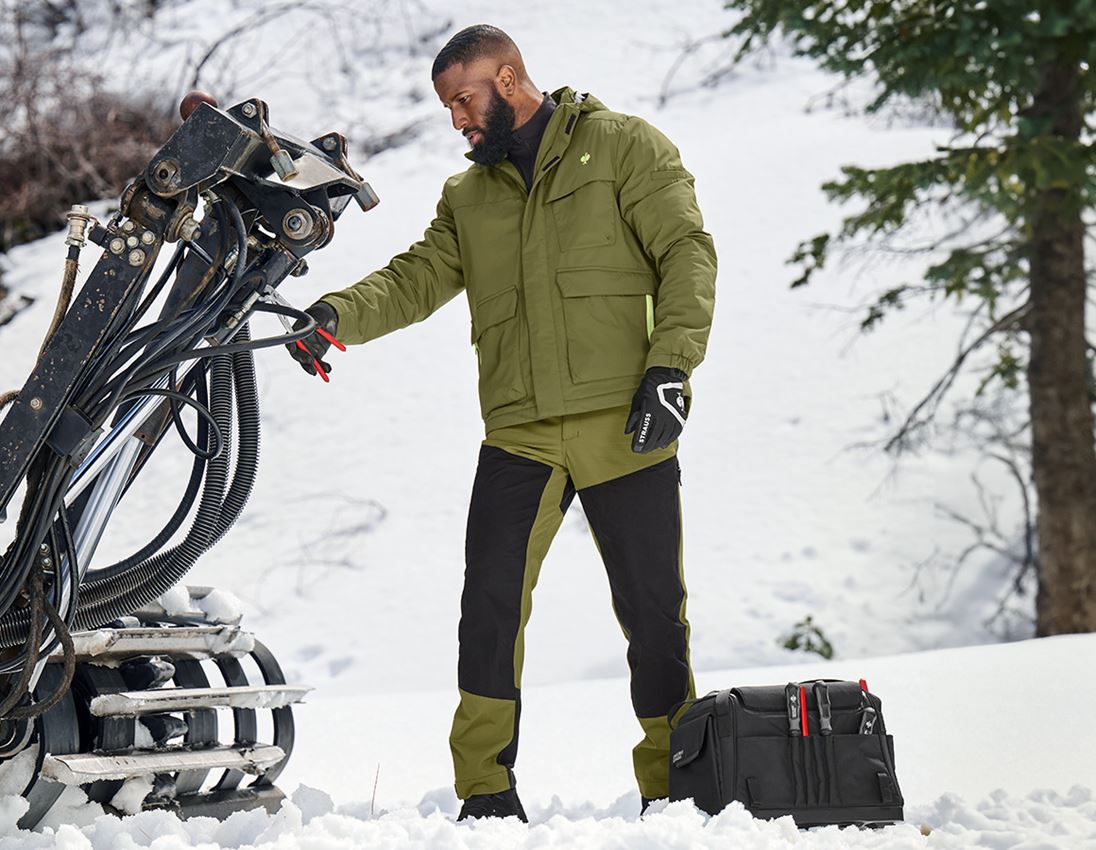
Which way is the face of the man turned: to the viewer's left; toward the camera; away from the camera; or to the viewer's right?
to the viewer's left

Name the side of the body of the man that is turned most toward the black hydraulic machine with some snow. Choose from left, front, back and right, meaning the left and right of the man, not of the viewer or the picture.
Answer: front

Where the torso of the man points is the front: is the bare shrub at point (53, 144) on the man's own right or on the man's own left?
on the man's own right

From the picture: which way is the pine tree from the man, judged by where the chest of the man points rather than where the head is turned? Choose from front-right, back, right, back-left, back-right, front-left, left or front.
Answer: back

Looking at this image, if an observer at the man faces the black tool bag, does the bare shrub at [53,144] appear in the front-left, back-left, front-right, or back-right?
back-left

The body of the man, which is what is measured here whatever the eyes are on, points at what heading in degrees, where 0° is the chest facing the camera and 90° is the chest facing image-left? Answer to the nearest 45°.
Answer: approximately 45°
